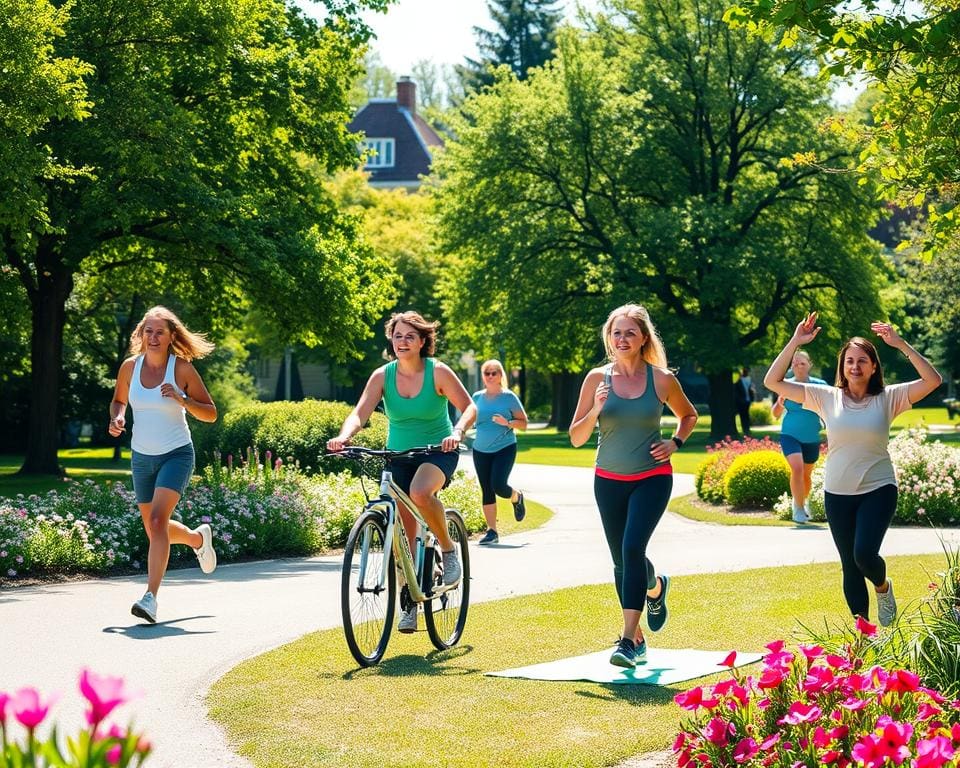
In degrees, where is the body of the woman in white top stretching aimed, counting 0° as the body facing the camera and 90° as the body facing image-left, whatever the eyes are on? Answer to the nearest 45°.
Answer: approximately 0°

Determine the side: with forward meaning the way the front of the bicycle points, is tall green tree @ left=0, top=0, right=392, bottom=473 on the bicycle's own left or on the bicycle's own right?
on the bicycle's own right

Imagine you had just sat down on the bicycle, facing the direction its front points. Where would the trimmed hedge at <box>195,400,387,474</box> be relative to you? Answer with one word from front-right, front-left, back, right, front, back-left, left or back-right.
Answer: back-right

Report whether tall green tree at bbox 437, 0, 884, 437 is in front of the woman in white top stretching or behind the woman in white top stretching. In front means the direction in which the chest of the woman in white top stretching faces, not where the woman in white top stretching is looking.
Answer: behind

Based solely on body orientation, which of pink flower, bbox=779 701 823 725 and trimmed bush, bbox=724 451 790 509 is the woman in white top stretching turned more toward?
the pink flower

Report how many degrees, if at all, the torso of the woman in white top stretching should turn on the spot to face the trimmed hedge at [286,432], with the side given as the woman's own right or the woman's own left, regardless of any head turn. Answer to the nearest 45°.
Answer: approximately 135° to the woman's own right

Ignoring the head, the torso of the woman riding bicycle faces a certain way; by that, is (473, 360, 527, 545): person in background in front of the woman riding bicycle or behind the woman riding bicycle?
behind

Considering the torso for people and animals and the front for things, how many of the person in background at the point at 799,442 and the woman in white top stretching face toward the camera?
2

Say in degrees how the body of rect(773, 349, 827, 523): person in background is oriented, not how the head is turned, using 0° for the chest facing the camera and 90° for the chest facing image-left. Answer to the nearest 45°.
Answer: approximately 0°

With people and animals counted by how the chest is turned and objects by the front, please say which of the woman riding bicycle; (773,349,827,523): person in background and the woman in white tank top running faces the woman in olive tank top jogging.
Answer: the person in background

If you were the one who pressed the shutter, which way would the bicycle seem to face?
facing the viewer and to the left of the viewer

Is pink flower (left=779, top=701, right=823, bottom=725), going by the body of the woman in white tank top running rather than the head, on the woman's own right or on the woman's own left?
on the woman's own left
